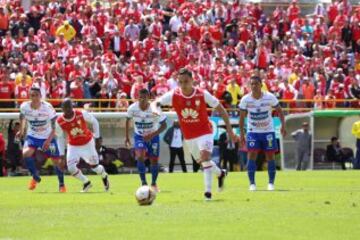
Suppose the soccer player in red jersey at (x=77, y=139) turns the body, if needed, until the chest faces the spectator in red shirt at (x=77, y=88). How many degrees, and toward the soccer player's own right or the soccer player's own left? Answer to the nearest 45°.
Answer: approximately 180°

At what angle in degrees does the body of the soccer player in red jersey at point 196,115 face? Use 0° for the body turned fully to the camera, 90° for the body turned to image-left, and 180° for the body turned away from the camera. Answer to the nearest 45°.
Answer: approximately 0°

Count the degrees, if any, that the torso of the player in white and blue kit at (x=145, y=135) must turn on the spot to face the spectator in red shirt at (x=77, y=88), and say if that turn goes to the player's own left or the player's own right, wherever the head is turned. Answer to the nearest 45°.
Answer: approximately 180°

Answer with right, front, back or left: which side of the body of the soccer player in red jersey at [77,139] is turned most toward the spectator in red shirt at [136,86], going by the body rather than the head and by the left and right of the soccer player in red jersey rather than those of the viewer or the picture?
back

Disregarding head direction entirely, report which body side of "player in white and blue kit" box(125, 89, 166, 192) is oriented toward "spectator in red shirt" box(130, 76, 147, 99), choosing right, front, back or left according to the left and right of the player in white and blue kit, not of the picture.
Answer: back

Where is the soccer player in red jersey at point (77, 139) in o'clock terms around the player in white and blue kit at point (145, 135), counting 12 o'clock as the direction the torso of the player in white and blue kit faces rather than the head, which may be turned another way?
The soccer player in red jersey is roughly at 3 o'clock from the player in white and blue kit.

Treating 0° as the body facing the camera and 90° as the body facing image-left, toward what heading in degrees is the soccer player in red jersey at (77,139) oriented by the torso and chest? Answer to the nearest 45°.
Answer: approximately 0°

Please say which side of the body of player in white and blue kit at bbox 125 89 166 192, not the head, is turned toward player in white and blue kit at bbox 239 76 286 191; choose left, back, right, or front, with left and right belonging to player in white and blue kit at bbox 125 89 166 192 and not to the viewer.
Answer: left

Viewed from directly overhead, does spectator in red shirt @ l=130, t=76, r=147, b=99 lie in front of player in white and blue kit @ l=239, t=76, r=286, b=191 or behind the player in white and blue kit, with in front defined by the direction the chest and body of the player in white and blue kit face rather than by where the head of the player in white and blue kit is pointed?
behind

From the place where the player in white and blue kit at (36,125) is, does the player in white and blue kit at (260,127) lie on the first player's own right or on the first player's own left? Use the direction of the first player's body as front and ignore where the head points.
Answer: on the first player's own left
